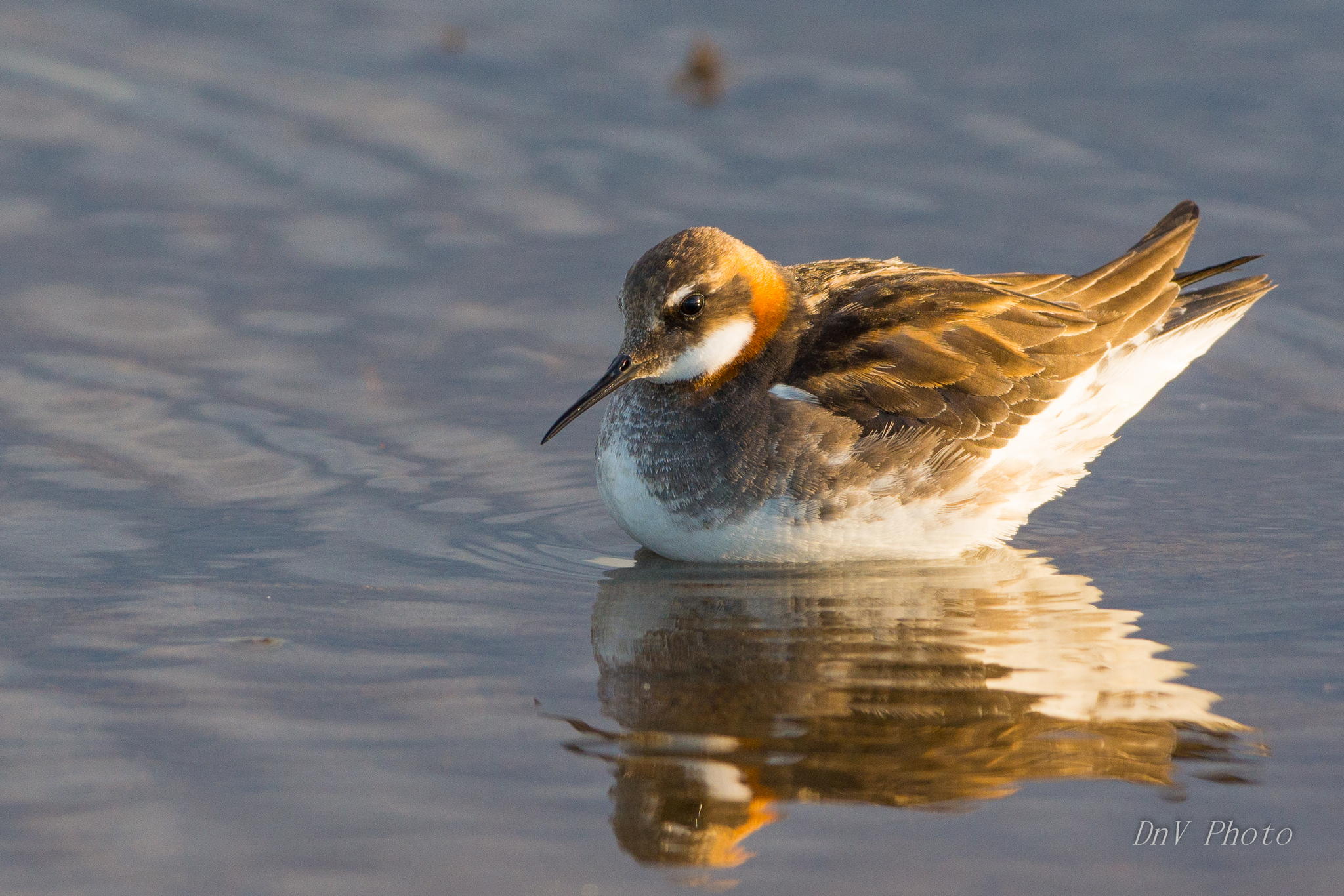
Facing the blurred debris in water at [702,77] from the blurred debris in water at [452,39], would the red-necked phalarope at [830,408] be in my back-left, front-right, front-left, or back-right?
front-right

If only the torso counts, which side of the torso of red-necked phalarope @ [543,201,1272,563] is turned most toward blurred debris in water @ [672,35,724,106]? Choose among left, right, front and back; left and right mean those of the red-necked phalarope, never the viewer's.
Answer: right

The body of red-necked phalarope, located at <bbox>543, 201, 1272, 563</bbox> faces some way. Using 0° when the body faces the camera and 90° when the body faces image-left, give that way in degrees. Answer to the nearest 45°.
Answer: approximately 90°

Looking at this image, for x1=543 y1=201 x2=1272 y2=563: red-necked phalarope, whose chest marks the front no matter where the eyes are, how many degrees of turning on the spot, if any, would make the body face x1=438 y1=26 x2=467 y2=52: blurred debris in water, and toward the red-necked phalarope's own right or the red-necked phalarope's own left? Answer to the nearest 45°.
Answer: approximately 45° to the red-necked phalarope's own right

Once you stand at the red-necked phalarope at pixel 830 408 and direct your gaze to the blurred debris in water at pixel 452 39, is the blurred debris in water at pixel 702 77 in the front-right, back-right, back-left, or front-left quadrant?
front-right

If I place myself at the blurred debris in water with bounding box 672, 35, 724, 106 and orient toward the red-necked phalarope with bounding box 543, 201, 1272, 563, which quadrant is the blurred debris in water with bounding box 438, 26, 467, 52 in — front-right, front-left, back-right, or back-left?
back-right
